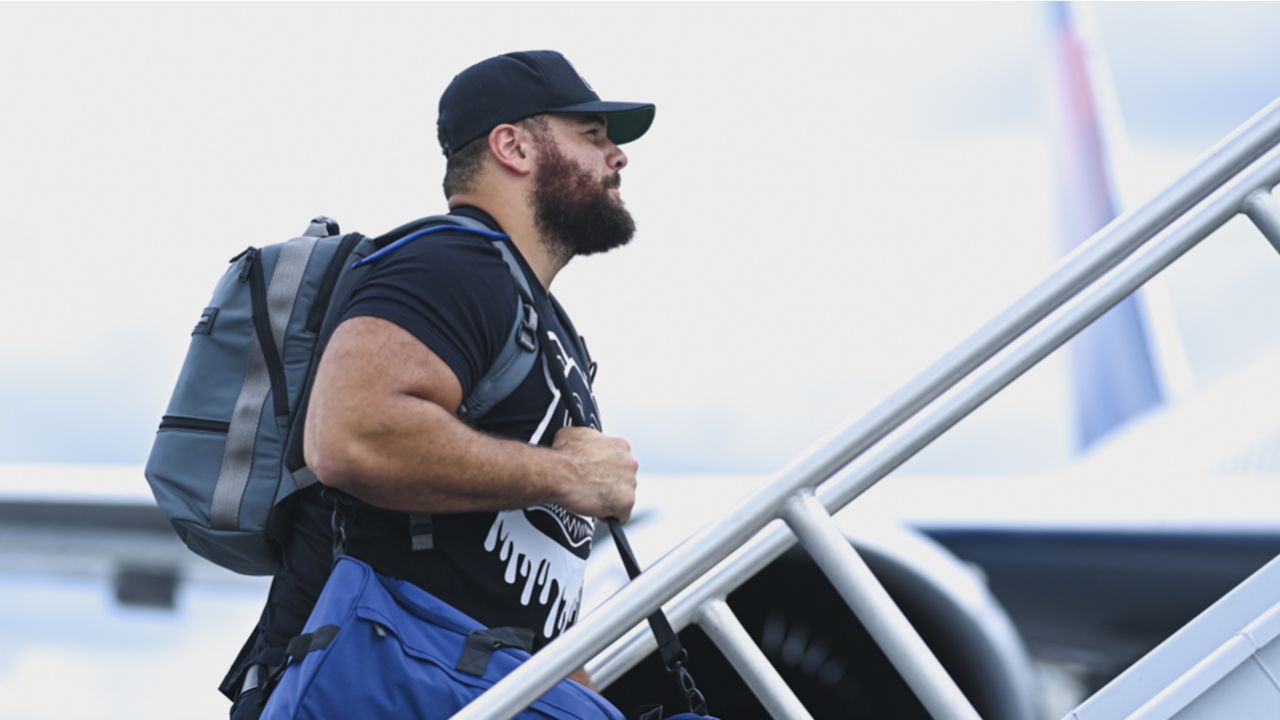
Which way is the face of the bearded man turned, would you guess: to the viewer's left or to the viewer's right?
to the viewer's right

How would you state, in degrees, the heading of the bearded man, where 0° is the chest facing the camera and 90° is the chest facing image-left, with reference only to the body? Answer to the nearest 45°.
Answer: approximately 270°
